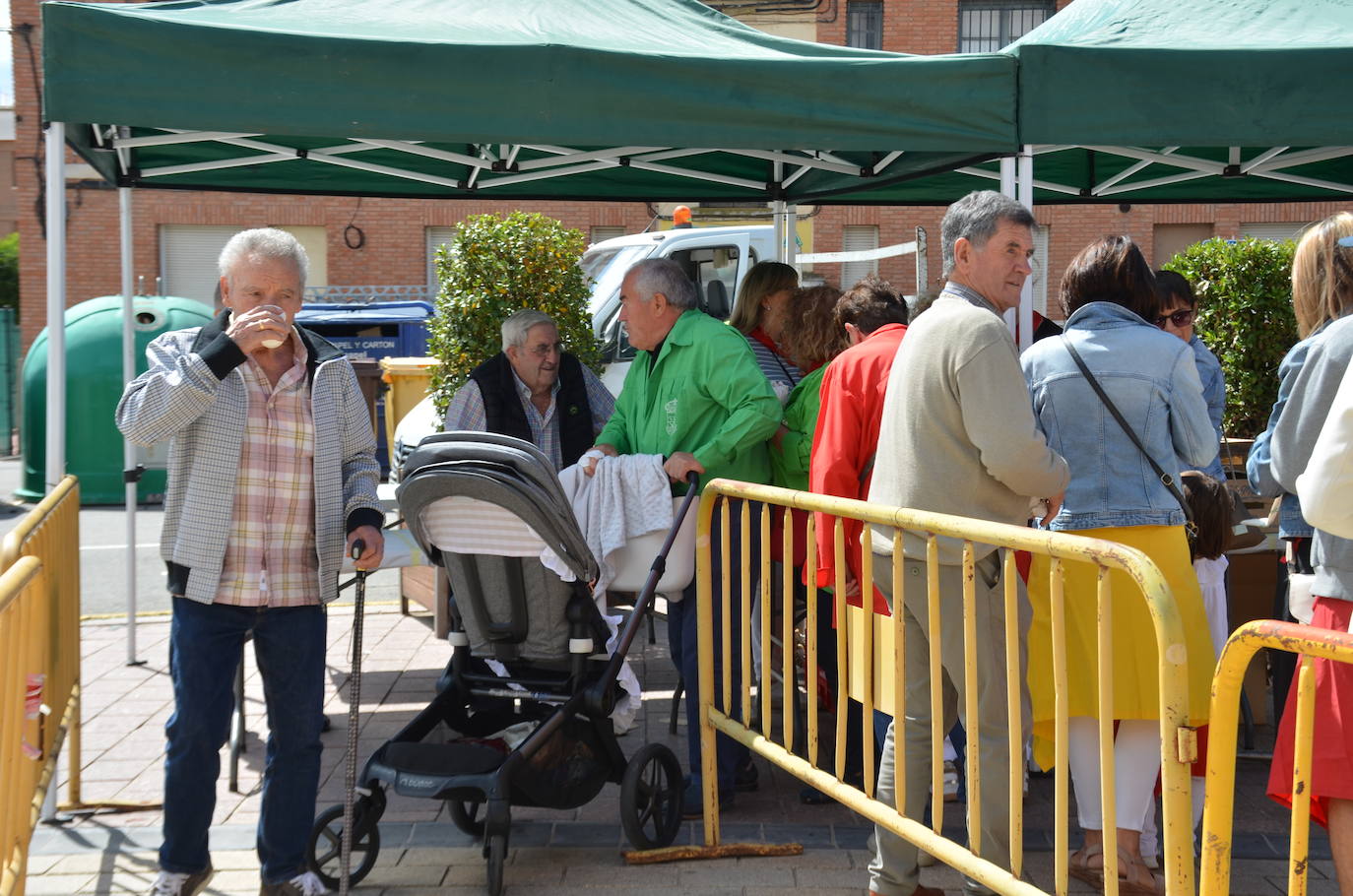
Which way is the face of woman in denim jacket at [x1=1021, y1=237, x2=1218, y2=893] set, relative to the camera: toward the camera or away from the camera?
away from the camera

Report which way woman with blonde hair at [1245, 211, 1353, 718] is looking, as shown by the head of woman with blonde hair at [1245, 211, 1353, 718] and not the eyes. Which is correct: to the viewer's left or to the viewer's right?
to the viewer's left

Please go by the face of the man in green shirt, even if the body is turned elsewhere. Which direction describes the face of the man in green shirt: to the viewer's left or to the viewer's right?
to the viewer's left

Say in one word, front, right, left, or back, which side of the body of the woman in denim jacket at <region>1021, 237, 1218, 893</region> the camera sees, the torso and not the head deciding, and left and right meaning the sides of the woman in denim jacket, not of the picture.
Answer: back

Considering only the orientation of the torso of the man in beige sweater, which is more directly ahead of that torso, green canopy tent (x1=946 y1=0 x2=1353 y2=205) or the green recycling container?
the green canopy tent

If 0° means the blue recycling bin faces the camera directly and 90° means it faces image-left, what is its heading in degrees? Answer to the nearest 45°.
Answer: approximately 0°

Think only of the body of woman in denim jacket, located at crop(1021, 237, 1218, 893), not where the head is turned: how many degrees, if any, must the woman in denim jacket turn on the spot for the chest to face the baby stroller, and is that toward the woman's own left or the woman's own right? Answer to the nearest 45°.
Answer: approximately 90° to the woman's own left

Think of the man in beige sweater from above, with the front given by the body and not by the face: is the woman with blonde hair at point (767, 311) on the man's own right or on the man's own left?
on the man's own left
